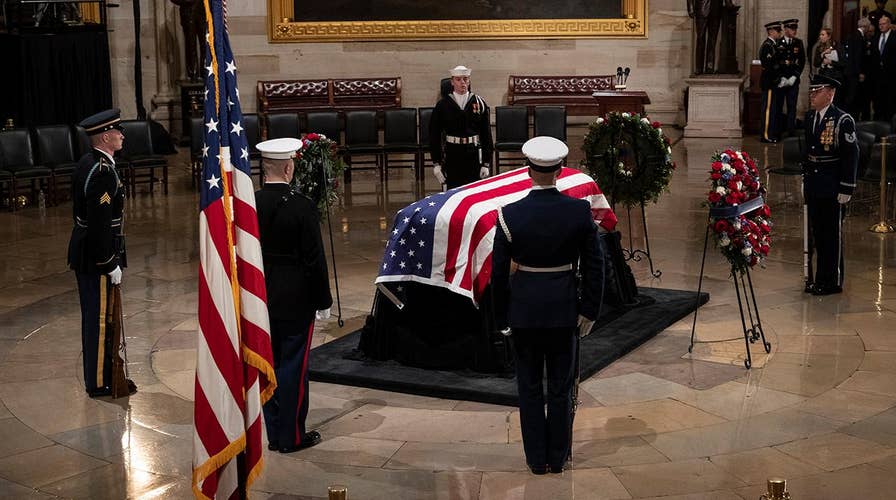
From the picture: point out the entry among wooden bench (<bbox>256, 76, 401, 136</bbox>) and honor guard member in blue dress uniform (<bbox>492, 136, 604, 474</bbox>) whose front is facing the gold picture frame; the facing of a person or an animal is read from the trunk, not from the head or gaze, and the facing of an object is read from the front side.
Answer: the honor guard member in blue dress uniform

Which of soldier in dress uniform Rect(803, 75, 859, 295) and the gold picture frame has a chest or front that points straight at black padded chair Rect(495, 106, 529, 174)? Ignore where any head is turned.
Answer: the gold picture frame

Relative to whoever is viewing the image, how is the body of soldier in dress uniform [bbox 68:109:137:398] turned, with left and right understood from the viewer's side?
facing to the right of the viewer

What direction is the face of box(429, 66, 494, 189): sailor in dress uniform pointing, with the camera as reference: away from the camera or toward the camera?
toward the camera

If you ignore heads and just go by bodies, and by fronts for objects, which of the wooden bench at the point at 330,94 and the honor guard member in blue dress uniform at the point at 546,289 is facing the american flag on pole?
the wooden bench

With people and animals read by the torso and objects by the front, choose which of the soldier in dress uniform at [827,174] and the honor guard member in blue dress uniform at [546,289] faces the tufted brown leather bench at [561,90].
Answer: the honor guard member in blue dress uniform

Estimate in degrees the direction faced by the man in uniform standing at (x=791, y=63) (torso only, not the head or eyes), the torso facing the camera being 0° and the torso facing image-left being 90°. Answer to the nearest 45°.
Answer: approximately 45°

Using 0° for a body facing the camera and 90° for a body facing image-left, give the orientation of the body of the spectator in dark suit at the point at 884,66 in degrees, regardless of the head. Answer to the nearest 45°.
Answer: approximately 45°

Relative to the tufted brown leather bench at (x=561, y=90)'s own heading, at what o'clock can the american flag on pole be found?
The american flag on pole is roughly at 12 o'clock from the tufted brown leather bench.

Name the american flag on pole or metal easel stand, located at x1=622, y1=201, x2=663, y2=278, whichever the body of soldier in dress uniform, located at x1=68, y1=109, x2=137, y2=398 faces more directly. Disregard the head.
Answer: the metal easel stand

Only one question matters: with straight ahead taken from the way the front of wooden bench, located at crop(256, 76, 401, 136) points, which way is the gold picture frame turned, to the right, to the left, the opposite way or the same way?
the same way

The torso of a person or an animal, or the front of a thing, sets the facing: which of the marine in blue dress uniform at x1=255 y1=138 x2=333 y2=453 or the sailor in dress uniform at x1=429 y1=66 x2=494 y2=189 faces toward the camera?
the sailor in dress uniform

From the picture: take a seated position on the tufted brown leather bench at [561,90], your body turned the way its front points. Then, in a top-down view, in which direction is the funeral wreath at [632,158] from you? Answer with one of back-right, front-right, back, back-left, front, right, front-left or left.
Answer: front

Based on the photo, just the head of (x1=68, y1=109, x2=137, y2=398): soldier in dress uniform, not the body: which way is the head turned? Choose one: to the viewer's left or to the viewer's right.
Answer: to the viewer's right

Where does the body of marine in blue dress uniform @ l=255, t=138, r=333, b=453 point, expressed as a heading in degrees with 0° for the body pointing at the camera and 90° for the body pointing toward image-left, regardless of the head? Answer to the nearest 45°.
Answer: approximately 225°

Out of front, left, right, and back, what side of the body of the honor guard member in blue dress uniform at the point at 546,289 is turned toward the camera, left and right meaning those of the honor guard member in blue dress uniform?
back

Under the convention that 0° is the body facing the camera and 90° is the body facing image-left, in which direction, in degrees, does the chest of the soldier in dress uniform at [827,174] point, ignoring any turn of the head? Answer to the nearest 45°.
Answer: approximately 45°

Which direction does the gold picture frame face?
toward the camera

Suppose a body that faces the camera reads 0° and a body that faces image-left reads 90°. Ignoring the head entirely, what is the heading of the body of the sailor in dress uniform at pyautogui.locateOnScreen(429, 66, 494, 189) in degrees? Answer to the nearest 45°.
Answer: approximately 0°

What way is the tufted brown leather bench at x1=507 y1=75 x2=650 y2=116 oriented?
toward the camera
